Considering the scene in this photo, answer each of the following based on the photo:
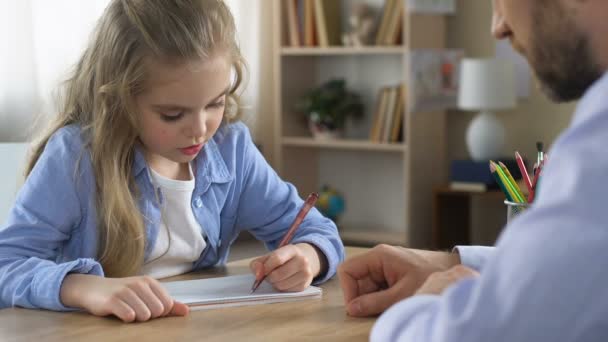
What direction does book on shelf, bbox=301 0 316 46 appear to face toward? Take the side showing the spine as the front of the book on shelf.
toward the camera

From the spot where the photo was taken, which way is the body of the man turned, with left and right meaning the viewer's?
facing to the left of the viewer

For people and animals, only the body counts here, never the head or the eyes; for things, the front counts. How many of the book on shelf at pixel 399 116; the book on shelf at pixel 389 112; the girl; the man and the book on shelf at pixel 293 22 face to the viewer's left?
1

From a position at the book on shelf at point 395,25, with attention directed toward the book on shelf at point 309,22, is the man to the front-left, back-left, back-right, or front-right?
back-left

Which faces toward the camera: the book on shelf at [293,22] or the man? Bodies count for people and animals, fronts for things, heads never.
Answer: the book on shelf

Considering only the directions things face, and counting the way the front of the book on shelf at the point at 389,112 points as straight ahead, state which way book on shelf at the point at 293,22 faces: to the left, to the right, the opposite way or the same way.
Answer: the same way

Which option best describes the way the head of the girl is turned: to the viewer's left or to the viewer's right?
to the viewer's right

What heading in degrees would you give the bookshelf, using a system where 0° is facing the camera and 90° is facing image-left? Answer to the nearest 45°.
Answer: approximately 45°

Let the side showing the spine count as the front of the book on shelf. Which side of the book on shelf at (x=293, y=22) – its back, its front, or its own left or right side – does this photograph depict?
front

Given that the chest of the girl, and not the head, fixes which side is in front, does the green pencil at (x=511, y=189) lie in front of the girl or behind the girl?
in front

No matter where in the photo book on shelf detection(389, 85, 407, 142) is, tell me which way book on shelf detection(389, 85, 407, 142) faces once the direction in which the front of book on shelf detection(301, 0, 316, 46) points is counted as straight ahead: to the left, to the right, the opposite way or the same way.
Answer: the same way

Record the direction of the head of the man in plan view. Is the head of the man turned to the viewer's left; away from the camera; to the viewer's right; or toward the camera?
to the viewer's left
